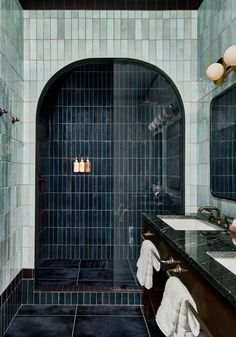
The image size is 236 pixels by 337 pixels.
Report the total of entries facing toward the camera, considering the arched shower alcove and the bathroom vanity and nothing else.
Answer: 1

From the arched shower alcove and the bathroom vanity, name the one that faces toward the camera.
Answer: the arched shower alcove

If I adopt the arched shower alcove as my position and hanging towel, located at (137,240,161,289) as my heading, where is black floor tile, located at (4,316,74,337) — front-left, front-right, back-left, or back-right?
front-right

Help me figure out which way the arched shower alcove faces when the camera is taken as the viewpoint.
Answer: facing the viewer

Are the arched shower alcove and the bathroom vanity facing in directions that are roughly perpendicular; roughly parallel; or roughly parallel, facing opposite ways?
roughly perpendicular

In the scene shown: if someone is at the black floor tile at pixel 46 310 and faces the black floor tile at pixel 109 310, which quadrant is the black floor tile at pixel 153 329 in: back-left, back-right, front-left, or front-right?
front-right

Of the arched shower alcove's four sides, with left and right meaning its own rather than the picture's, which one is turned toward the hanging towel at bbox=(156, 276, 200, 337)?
front

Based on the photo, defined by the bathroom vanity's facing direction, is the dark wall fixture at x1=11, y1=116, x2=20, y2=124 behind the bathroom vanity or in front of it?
in front

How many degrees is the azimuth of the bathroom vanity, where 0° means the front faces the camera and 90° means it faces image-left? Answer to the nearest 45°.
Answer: approximately 90°

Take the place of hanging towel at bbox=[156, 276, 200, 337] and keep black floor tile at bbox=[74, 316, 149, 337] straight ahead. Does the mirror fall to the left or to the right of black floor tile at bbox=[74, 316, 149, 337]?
right
